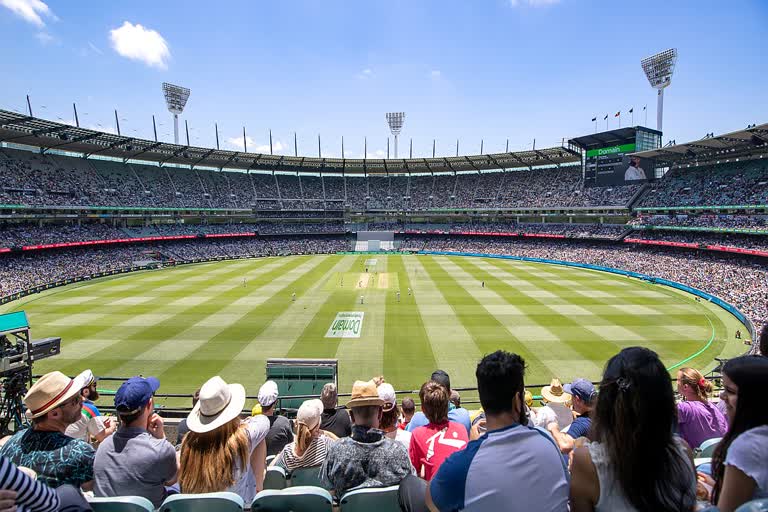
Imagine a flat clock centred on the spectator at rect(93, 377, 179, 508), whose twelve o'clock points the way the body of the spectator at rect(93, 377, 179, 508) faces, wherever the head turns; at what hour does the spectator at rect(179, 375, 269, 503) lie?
the spectator at rect(179, 375, 269, 503) is roughly at 3 o'clock from the spectator at rect(93, 377, 179, 508).

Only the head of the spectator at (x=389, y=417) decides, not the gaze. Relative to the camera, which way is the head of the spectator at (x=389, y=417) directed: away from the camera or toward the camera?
away from the camera

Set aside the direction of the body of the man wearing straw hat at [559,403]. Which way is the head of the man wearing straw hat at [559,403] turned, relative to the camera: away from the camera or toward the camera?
away from the camera

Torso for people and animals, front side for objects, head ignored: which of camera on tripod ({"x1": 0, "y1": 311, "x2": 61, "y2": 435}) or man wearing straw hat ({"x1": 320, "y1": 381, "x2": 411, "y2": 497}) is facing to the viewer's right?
the camera on tripod

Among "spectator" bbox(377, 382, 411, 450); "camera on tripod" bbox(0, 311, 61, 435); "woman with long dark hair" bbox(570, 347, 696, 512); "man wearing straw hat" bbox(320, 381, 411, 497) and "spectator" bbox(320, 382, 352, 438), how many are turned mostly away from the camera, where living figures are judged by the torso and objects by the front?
4

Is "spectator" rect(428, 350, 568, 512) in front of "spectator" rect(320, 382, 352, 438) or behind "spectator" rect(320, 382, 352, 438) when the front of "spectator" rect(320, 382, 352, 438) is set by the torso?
behind

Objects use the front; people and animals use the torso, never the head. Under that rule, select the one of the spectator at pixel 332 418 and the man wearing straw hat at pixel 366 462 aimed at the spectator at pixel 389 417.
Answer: the man wearing straw hat

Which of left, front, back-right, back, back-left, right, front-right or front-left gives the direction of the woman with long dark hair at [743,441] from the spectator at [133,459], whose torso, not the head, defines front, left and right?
right

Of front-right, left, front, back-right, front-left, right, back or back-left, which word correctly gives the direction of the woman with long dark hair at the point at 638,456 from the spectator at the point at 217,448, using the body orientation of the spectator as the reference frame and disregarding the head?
back-right

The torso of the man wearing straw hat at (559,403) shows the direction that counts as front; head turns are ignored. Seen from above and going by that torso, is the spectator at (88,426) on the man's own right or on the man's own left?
on the man's own left

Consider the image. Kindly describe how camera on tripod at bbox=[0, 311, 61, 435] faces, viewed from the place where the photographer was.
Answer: facing to the right of the viewer

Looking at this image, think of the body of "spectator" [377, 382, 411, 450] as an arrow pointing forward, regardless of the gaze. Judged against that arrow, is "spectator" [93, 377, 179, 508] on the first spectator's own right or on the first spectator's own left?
on the first spectator's own left

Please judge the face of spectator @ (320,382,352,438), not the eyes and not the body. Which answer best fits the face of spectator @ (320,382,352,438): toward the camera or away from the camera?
away from the camera

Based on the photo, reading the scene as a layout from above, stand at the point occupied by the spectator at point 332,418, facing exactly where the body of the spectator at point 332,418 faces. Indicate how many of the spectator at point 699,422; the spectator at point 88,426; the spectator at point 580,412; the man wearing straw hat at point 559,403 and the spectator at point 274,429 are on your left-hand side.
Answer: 2

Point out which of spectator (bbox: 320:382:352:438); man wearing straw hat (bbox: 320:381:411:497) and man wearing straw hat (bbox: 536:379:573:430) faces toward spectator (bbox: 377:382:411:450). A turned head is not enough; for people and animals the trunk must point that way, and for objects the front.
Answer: man wearing straw hat (bbox: 320:381:411:497)
